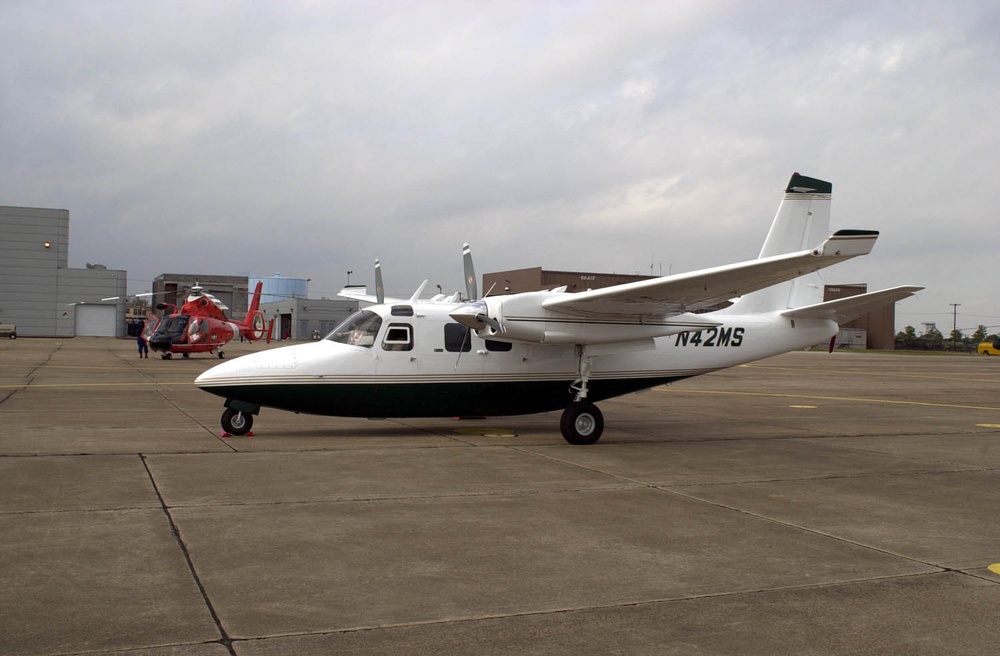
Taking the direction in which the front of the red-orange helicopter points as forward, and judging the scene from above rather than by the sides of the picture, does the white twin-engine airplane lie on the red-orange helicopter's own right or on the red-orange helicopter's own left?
on the red-orange helicopter's own left

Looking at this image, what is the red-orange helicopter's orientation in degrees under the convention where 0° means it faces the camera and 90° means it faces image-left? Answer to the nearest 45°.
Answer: approximately 45°

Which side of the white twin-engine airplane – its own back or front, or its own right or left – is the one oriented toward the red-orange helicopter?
right

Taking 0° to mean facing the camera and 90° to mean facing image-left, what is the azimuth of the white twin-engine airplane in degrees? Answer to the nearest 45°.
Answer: approximately 45°
